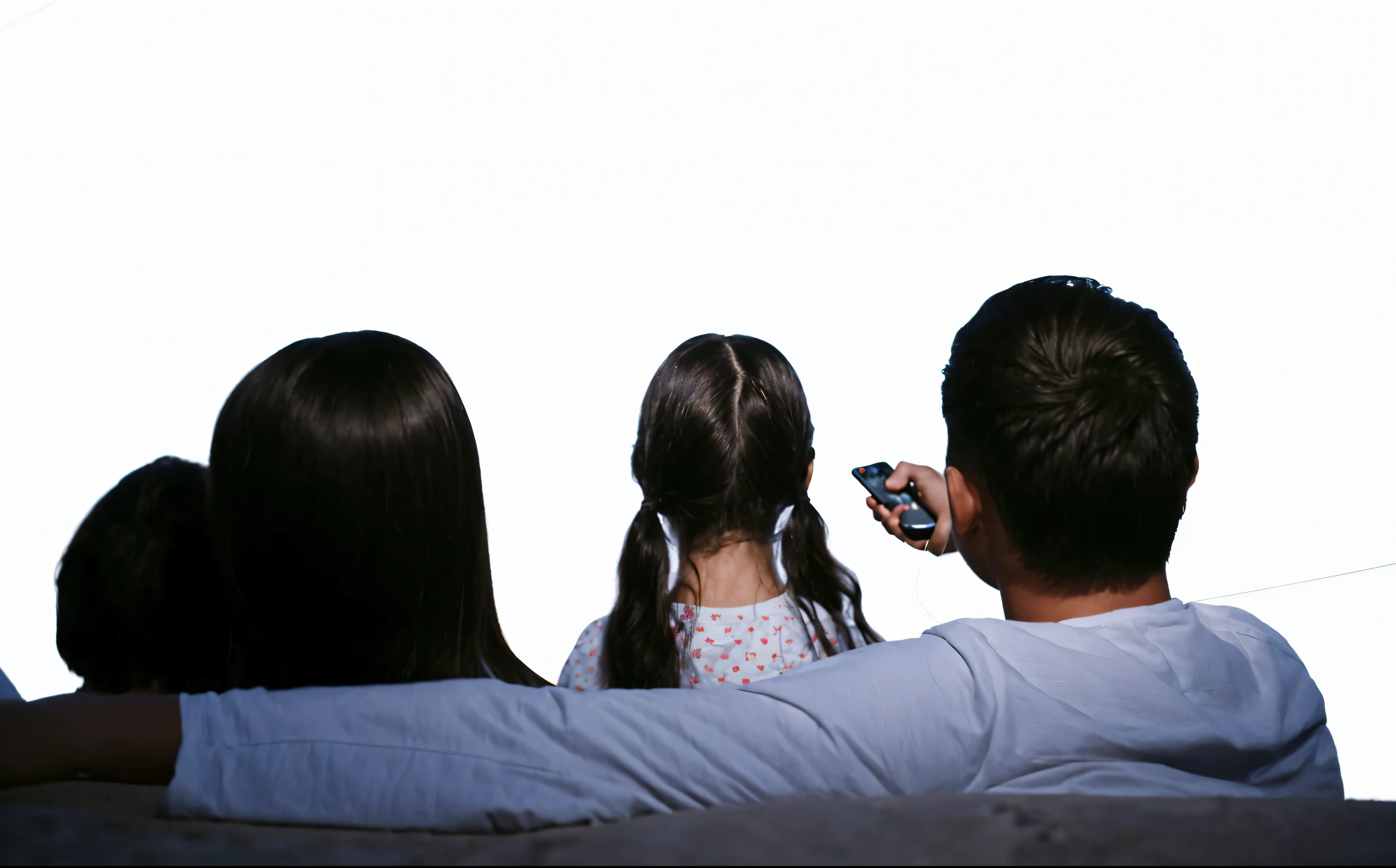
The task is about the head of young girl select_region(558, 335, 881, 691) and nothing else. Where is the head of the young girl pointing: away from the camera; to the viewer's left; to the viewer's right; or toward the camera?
away from the camera

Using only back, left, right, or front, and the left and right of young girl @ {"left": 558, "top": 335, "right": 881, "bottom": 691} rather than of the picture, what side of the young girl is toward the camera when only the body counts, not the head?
back
